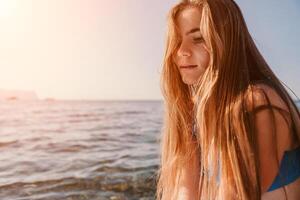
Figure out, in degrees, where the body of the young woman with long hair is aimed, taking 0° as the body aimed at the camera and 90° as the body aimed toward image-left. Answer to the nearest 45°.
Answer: approximately 45°
